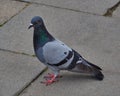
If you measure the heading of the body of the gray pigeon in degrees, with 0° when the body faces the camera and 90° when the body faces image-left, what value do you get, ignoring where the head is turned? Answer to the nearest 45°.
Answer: approximately 90°
